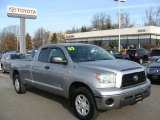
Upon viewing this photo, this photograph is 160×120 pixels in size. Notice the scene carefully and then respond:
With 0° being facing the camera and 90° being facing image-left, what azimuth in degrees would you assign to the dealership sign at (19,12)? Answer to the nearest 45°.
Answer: approximately 0°

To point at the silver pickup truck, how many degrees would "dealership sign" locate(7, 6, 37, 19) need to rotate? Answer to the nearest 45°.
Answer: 0° — it already faces it

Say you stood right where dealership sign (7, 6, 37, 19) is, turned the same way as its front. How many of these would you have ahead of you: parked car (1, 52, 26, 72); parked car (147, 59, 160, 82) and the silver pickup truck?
3

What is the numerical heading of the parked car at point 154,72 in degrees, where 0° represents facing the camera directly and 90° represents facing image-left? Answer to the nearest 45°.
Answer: approximately 45°

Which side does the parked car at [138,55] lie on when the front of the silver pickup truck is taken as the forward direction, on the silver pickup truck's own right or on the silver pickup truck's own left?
on the silver pickup truck's own left

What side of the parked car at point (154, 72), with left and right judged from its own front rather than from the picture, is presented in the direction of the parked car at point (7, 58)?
right

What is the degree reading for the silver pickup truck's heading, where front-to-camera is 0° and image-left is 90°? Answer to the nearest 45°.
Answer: approximately 315°

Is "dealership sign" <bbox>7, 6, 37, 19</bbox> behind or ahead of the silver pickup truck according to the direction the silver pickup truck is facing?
behind

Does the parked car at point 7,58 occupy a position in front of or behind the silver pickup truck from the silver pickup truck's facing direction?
behind
